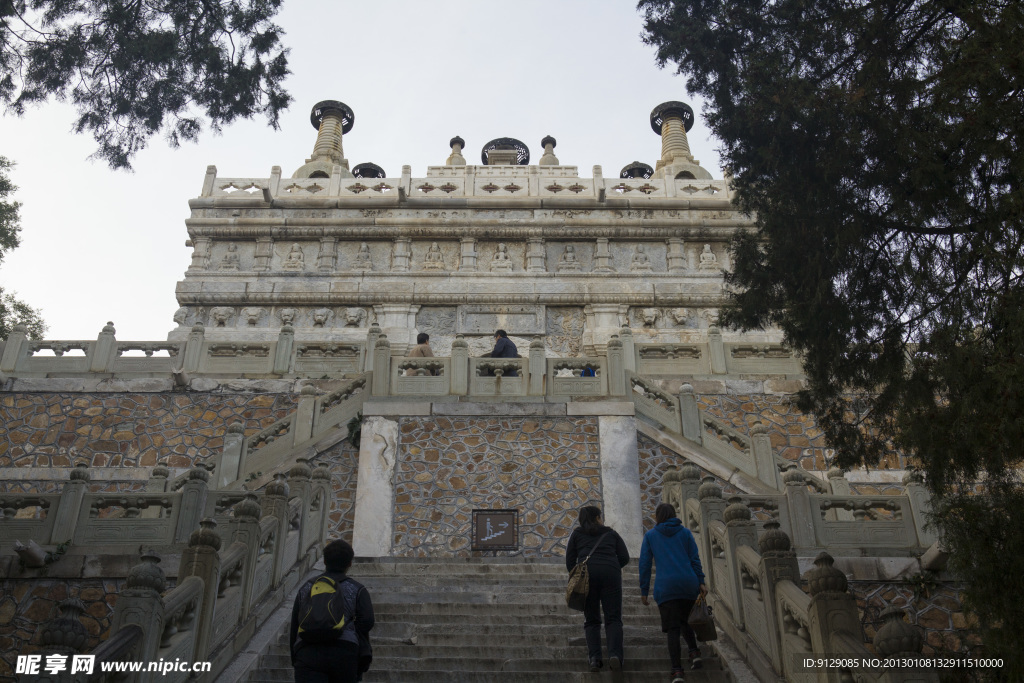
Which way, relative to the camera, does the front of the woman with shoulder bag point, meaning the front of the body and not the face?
away from the camera

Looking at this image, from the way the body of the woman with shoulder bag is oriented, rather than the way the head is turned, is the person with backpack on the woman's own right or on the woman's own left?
on the woman's own left

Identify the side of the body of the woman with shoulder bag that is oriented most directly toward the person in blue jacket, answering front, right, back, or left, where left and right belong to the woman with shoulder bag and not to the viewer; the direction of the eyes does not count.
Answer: right

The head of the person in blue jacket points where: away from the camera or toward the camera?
away from the camera

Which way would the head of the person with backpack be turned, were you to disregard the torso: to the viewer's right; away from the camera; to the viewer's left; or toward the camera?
away from the camera
